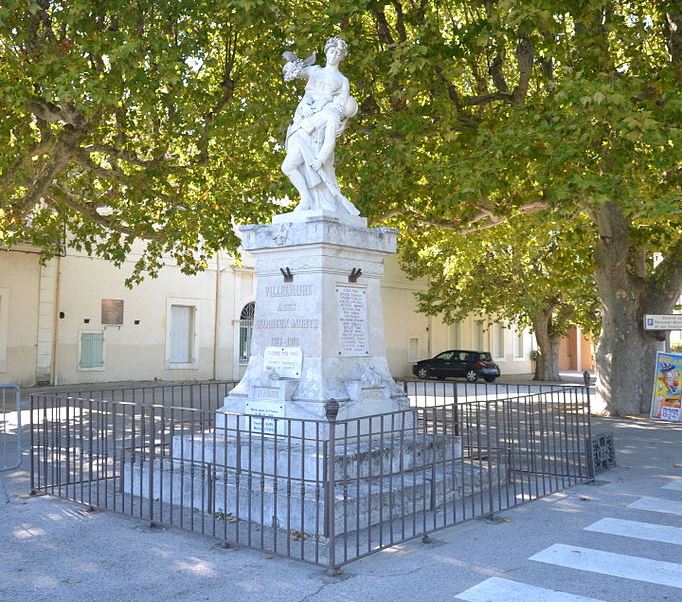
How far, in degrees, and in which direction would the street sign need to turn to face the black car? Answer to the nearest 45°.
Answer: approximately 135° to its right

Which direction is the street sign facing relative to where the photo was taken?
toward the camera

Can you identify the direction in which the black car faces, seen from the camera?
facing away from the viewer and to the left of the viewer

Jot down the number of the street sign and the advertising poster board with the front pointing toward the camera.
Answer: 2

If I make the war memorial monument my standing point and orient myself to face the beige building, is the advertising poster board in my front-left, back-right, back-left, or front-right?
front-right

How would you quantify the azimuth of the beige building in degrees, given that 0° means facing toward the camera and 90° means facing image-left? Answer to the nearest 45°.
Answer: approximately 0°

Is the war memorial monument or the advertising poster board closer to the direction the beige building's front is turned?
the war memorial monument

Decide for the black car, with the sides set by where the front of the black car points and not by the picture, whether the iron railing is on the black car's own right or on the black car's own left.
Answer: on the black car's own left

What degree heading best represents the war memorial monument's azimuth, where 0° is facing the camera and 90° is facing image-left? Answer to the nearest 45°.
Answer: approximately 45°

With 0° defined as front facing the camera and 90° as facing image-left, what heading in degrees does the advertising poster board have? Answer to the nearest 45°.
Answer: approximately 0°

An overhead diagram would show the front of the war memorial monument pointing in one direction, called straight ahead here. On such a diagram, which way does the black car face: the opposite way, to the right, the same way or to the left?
to the right

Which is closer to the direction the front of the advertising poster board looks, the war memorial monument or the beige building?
the war memorial monument
